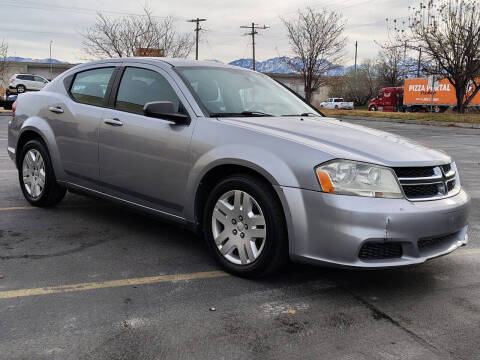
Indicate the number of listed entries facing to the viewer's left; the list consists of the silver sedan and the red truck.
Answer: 1

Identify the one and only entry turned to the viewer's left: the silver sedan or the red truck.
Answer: the red truck

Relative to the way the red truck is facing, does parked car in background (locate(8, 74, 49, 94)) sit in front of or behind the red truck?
in front

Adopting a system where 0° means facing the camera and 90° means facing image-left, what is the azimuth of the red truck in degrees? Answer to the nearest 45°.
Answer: approximately 90°

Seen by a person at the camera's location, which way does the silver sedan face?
facing the viewer and to the right of the viewer

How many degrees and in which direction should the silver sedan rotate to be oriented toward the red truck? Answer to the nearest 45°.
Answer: approximately 135° to its left

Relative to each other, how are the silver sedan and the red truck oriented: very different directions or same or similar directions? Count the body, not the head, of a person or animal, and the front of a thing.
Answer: very different directions

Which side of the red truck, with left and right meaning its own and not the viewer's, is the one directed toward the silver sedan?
left

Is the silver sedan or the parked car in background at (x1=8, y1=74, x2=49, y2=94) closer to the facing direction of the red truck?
the parked car in background
